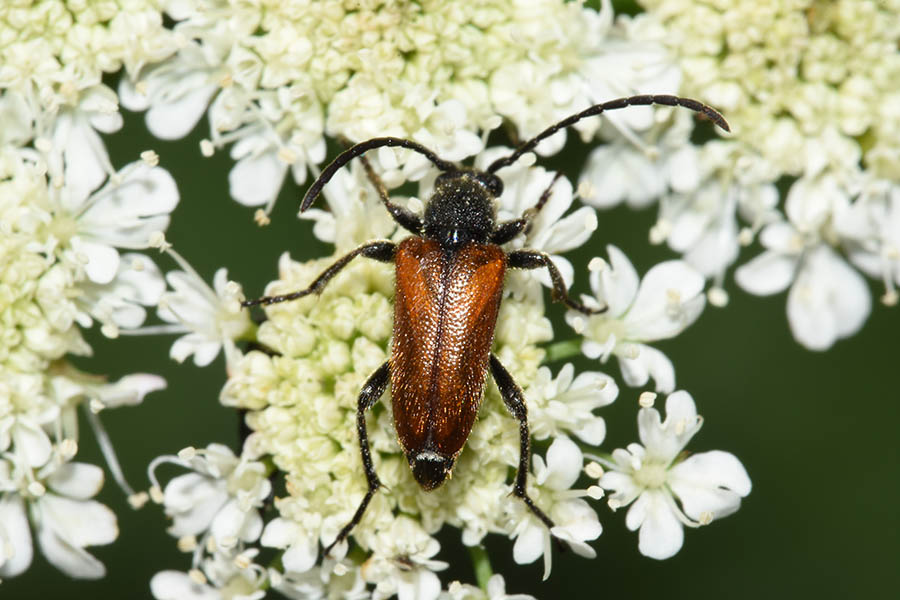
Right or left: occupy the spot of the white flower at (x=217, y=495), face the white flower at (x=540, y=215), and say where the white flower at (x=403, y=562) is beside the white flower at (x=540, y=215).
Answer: right

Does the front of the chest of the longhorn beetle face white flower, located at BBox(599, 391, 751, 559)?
no

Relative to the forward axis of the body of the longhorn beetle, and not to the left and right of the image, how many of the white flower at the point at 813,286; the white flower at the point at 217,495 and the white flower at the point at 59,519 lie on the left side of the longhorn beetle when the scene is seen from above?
2

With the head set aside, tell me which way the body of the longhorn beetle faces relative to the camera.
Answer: away from the camera

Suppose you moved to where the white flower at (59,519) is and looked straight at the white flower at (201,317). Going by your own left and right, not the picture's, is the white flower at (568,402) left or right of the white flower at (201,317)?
right

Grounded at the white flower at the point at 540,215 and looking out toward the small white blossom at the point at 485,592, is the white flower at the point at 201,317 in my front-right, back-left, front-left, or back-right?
front-right

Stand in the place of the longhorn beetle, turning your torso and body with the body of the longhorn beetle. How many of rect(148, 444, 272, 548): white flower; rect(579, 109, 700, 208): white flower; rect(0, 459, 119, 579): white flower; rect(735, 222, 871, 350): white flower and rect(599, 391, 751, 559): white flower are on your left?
2

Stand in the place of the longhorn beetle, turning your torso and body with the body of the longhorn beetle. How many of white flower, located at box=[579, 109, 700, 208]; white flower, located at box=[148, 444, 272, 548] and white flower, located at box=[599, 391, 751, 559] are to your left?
1

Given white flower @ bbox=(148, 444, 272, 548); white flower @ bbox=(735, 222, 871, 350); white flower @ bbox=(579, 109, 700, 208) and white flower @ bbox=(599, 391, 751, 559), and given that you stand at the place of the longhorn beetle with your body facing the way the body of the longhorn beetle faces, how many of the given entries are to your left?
1

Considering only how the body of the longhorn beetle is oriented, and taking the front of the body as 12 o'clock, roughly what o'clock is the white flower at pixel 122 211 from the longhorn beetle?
The white flower is roughly at 10 o'clock from the longhorn beetle.

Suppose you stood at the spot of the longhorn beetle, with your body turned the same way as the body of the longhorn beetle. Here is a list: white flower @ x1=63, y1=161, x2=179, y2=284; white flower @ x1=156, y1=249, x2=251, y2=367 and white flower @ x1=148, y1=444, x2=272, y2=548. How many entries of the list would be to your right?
0

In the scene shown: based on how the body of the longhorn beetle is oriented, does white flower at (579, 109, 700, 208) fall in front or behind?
in front

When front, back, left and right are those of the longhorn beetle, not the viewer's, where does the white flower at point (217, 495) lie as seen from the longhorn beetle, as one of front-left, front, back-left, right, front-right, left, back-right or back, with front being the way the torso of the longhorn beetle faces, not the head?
left
